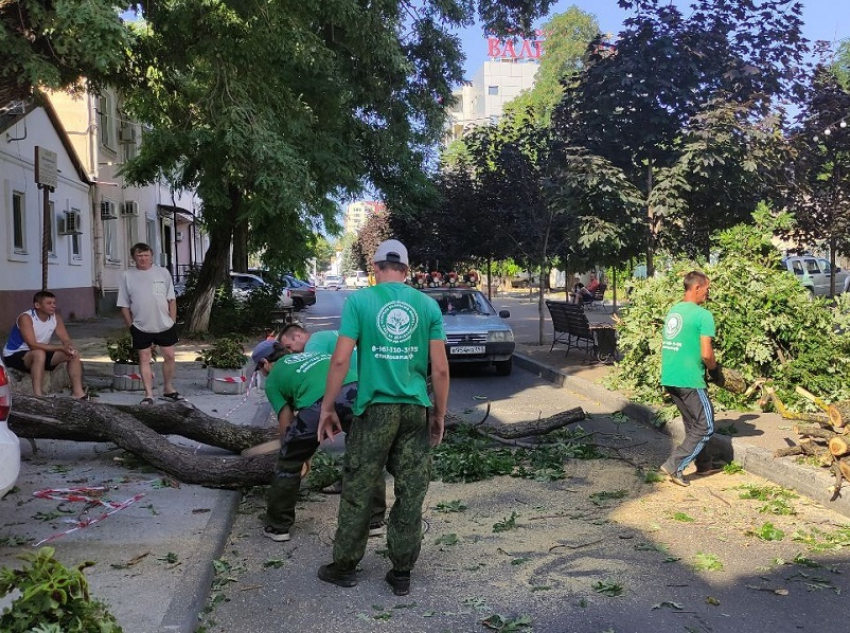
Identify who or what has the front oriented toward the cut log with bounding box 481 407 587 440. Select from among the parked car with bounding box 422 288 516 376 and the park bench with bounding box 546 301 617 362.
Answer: the parked car

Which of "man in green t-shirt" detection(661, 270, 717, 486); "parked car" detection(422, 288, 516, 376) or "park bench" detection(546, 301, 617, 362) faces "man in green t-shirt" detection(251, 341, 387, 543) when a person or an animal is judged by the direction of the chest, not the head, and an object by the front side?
the parked car

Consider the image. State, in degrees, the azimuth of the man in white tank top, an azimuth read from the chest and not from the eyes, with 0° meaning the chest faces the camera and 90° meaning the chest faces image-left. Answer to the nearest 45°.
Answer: approximately 315°

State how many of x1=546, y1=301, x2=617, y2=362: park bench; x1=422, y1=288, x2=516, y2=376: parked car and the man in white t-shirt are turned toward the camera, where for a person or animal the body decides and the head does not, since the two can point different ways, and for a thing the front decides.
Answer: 2

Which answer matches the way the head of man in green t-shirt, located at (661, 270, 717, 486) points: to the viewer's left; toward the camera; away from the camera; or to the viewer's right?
to the viewer's right
